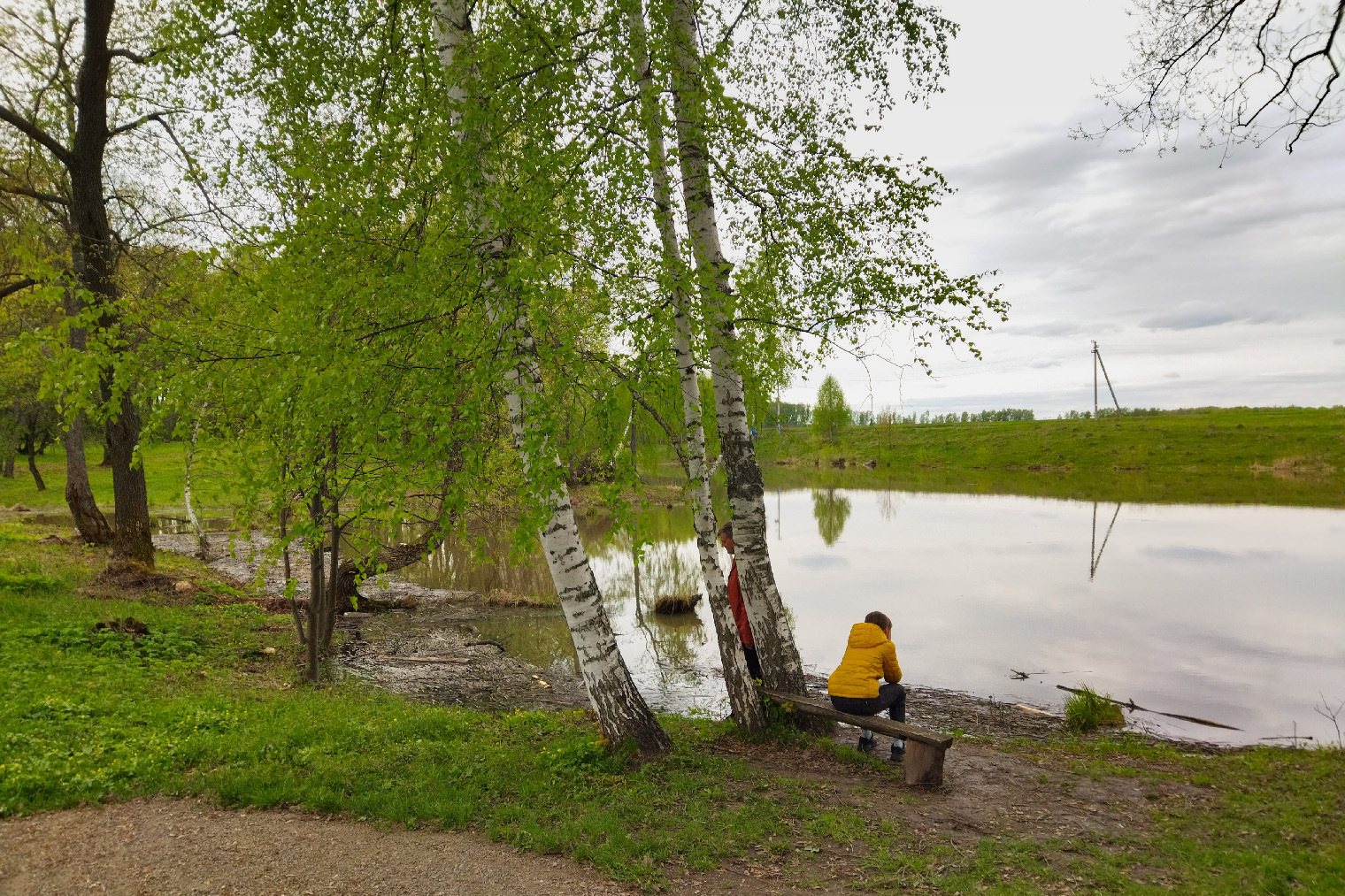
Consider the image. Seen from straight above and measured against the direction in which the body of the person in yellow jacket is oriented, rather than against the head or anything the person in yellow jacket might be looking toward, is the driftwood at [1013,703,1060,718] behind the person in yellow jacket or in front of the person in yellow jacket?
in front

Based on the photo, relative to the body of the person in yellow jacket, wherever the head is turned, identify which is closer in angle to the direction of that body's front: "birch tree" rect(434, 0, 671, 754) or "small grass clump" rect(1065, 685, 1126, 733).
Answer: the small grass clump

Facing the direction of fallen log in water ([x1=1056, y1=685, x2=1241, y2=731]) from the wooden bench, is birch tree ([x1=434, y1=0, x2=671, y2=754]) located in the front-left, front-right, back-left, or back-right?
back-left

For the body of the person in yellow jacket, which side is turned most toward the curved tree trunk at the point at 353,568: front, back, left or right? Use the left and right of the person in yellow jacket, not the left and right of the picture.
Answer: left

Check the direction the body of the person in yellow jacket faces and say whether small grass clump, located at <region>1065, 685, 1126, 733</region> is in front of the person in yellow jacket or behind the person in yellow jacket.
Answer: in front

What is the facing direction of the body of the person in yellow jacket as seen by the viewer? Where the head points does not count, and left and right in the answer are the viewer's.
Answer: facing away from the viewer and to the right of the viewer
